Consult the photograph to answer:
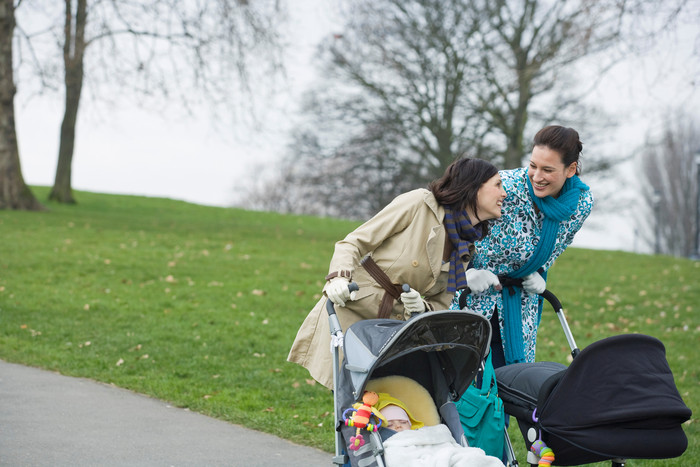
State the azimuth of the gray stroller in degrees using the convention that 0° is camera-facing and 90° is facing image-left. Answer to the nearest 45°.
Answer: approximately 315°

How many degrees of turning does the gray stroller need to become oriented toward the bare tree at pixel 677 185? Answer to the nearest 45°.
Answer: approximately 135° to its left

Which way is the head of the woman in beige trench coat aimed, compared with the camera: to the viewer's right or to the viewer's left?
to the viewer's right
